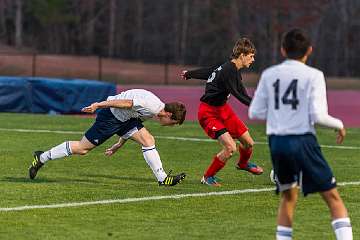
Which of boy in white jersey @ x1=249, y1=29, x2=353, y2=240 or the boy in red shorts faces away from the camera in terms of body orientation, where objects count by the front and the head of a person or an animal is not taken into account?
the boy in white jersey

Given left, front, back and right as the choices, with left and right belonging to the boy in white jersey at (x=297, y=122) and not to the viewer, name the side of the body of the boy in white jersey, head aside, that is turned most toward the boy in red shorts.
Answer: front

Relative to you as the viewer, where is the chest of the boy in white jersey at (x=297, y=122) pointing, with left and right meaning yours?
facing away from the viewer
